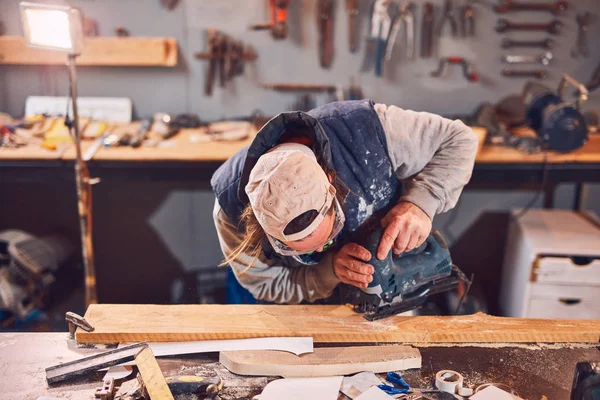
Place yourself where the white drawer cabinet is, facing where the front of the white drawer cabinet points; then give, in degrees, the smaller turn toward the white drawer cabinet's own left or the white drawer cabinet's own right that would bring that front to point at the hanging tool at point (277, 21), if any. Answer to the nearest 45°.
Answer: approximately 90° to the white drawer cabinet's own right

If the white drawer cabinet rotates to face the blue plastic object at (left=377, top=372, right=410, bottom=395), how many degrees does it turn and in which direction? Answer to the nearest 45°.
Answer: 0° — it already faces it

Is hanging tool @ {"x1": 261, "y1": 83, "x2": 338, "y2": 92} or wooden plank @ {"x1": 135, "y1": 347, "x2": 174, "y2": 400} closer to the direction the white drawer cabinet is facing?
the wooden plank

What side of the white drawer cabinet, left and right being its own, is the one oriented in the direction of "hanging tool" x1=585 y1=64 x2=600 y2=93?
back

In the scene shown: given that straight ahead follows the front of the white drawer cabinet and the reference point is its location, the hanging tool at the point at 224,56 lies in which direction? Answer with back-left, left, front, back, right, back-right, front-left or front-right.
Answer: right

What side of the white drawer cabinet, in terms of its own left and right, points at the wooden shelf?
right

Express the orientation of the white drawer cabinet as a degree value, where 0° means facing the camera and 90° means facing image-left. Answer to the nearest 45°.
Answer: approximately 0°
